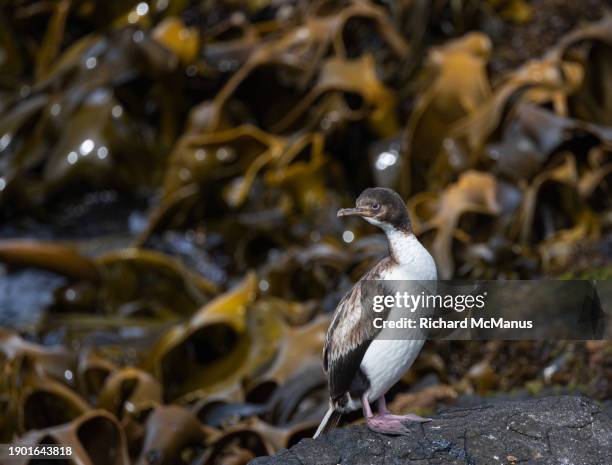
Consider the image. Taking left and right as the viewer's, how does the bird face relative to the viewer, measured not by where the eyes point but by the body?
facing to the right of the viewer
